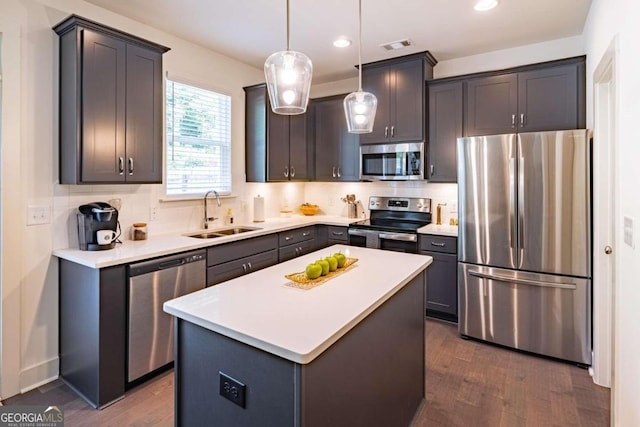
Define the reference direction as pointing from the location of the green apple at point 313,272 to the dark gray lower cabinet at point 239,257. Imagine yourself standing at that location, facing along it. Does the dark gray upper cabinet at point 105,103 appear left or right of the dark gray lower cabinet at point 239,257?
left

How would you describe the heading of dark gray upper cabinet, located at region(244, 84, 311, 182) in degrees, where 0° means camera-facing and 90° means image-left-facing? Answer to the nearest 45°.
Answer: approximately 315°

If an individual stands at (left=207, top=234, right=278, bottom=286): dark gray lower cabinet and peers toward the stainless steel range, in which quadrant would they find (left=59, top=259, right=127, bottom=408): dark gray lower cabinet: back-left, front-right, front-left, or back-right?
back-right

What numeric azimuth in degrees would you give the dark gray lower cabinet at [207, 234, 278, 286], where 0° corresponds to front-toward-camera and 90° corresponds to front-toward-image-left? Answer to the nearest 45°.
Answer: approximately 315°

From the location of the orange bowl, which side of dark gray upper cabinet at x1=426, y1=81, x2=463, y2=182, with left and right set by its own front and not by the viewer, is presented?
right
